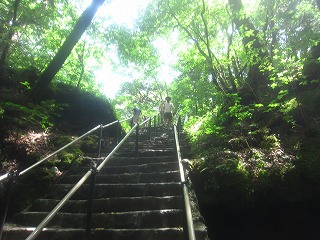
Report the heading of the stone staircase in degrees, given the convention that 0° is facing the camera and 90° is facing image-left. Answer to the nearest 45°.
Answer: approximately 0°
